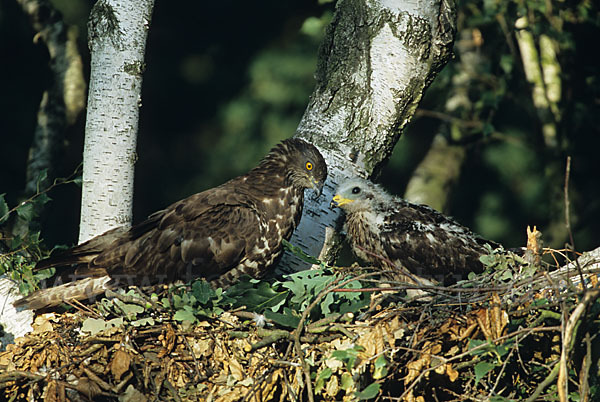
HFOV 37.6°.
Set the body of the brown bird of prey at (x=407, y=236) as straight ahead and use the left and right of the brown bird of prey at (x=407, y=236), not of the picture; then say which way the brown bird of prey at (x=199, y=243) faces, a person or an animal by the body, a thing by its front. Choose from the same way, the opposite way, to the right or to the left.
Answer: the opposite way

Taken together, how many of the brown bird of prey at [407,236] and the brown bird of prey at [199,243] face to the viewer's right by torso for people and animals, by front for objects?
1

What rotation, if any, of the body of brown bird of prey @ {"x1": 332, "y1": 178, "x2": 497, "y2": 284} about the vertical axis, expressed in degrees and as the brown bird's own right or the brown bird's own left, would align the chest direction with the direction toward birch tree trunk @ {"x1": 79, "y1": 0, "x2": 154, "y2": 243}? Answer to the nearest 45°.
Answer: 0° — it already faces it

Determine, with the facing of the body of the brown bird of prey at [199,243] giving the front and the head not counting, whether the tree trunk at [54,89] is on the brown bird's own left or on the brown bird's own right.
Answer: on the brown bird's own left

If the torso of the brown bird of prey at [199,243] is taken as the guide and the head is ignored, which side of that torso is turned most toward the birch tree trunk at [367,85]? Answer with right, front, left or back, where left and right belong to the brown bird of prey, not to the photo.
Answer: front

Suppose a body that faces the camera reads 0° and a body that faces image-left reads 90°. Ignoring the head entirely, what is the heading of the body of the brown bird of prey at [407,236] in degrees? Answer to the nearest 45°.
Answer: approximately 90°

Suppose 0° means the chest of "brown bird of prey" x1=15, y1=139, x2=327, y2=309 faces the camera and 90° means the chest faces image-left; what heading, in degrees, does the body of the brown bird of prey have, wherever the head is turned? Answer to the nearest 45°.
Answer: approximately 270°

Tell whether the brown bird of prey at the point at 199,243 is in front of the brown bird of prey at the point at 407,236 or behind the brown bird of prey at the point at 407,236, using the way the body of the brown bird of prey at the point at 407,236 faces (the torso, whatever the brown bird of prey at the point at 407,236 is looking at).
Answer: in front

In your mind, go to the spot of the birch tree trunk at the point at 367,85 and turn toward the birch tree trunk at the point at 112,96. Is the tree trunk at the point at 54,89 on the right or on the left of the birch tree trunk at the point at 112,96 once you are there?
right

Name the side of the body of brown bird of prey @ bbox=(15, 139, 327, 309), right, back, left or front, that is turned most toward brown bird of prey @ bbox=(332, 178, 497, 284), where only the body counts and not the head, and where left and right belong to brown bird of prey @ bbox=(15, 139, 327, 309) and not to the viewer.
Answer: front
